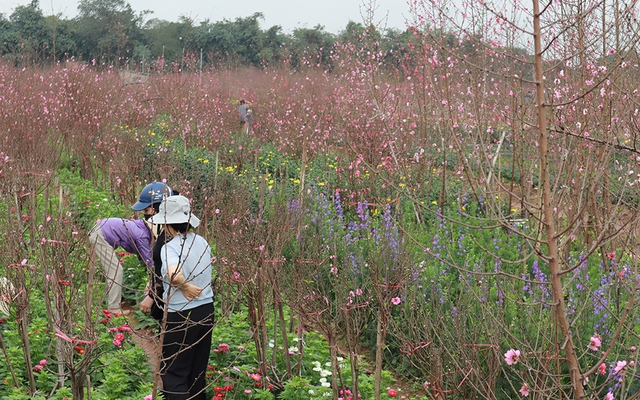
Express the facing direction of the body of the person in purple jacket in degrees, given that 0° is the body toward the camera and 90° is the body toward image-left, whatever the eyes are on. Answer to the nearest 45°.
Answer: approximately 270°

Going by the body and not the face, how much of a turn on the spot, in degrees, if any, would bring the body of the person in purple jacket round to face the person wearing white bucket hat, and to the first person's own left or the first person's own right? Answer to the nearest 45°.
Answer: approximately 90° to the first person's own right

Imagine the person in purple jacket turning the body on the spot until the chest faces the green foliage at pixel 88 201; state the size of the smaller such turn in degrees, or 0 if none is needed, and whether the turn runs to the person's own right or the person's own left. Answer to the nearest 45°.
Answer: approximately 90° to the person's own left

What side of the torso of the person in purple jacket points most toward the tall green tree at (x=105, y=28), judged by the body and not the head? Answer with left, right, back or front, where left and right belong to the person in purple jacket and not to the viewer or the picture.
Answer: left
